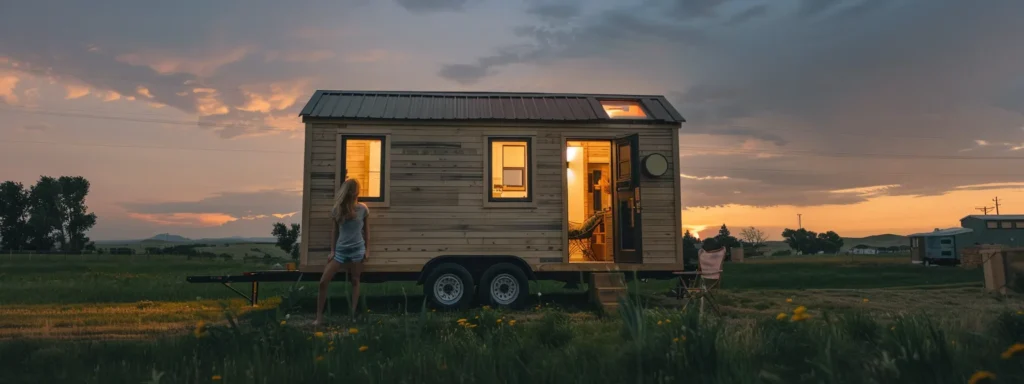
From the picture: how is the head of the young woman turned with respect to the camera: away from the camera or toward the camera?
away from the camera

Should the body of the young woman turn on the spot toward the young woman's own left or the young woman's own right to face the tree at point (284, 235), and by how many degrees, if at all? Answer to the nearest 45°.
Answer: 0° — they already face it

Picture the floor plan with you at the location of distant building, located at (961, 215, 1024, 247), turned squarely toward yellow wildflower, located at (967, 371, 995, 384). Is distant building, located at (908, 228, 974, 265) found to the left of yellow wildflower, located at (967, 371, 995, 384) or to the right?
right

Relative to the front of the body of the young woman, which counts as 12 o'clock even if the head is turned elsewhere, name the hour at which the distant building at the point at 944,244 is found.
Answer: The distant building is roughly at 2 o'clock from the young woman.

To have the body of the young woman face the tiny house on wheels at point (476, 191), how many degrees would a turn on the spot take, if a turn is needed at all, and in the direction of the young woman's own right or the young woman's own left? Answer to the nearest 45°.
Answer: approximately 45° to the young woman's own right

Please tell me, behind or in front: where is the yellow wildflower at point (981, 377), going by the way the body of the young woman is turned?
behind
